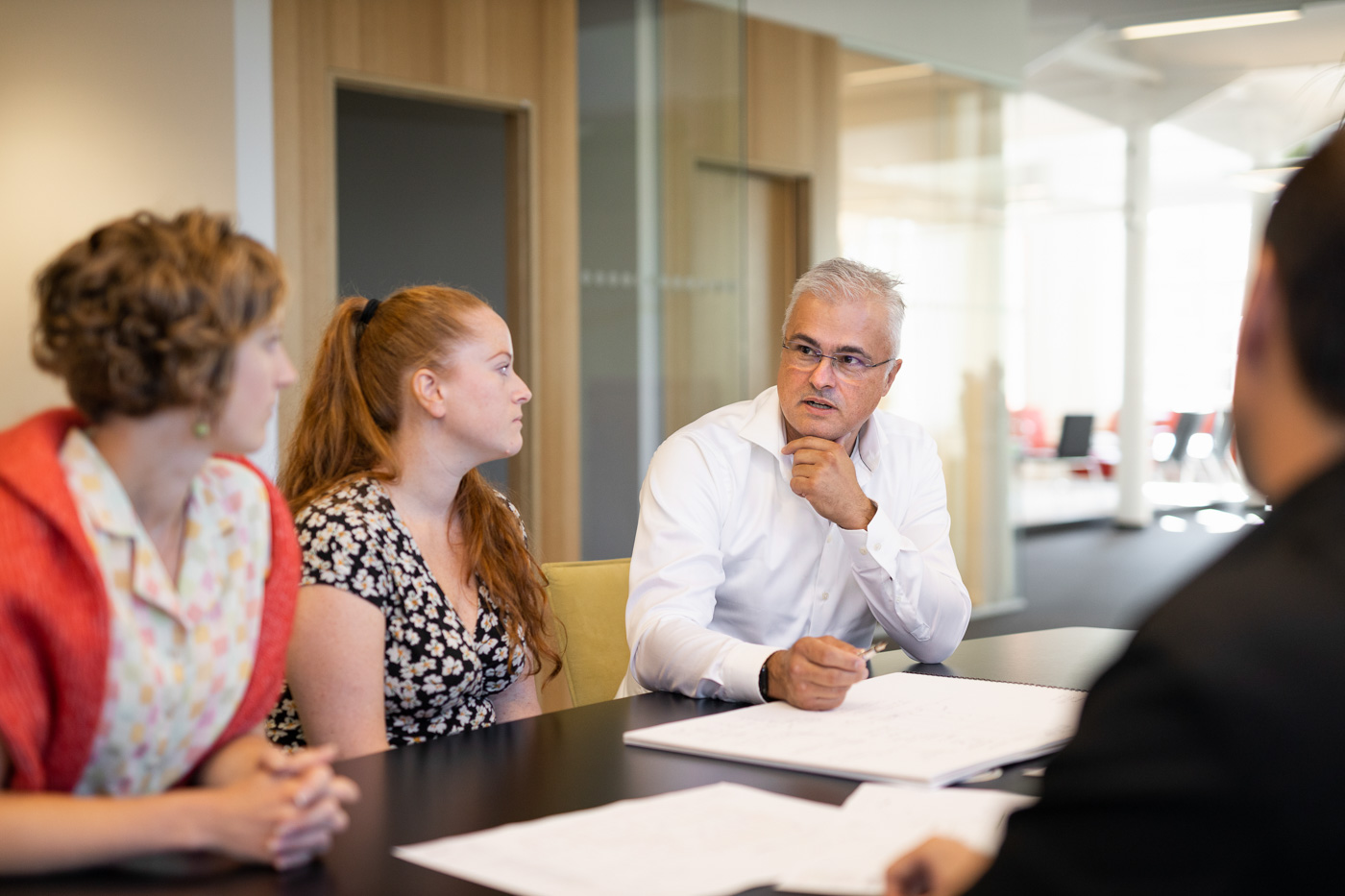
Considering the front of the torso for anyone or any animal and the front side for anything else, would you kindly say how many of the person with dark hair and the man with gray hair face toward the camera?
1

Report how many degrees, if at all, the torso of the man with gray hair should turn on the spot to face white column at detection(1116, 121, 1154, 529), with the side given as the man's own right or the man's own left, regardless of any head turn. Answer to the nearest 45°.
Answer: approximately 180°

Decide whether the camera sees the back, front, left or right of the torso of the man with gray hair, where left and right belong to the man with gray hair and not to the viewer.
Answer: front

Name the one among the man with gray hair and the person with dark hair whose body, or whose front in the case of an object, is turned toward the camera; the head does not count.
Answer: the man with gray hair

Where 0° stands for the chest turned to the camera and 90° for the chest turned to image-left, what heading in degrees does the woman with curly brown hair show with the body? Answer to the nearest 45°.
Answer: approximately 315°

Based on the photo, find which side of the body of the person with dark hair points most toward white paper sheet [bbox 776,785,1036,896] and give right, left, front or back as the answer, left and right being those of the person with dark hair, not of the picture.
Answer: front

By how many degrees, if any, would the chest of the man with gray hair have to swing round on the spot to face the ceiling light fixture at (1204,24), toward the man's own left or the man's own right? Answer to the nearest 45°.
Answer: approximately 180°

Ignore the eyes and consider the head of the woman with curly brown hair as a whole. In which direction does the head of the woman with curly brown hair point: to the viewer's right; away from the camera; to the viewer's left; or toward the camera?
to the viewer's right

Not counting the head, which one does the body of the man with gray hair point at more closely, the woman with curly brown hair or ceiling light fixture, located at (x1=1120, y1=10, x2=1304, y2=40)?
the woman with curly brown hair

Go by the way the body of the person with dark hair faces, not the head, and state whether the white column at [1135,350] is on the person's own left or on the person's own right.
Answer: on the person's own right

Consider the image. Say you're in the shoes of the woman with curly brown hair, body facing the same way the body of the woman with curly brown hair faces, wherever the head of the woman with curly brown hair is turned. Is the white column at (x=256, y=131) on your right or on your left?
on your left

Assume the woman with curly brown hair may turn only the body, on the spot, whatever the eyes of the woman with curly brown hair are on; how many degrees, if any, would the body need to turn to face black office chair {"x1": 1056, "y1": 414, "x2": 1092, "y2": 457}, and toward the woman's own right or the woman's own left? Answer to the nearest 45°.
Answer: approximately 90° to the woman's own left

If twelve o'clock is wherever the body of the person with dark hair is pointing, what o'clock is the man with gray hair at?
The man with gray hair is roughly at 1 o'clock from the person with dark hair.
